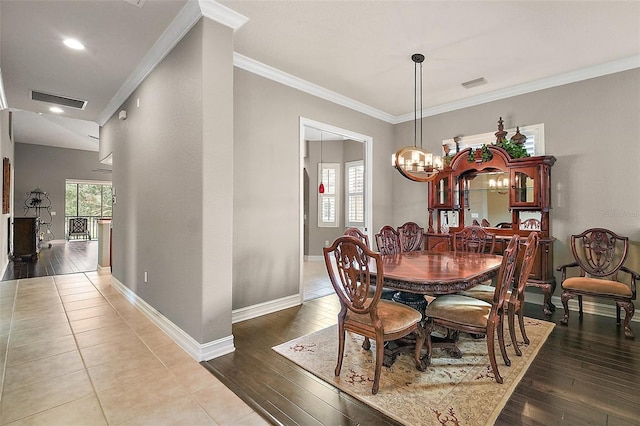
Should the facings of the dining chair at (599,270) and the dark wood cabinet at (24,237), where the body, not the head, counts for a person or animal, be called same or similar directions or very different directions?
very different directions

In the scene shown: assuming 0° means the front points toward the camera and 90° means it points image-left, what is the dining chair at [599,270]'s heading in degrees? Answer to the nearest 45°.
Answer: approximately 0°

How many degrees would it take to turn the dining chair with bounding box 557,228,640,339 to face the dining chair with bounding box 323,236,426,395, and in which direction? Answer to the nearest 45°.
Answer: approximately 45° to its right

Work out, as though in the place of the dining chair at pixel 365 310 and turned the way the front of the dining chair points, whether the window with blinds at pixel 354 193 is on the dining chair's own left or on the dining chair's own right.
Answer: on the dining chair's own left

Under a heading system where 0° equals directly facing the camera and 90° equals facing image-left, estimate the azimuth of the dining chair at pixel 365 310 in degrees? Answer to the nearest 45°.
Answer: approximately 225°

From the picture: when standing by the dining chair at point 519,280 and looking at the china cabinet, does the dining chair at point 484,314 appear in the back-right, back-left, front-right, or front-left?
back-left

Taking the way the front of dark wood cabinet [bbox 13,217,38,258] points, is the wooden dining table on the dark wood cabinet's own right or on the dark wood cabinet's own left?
on the dark wood cabinet's own right

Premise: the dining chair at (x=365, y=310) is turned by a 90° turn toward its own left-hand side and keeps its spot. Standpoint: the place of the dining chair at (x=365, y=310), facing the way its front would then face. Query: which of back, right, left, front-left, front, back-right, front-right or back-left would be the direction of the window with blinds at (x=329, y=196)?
front-right

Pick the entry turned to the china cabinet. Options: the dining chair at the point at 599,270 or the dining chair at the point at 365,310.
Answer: the dining chair at the point at 365,310

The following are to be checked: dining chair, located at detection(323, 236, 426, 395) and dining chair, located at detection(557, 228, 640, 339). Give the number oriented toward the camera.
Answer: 1

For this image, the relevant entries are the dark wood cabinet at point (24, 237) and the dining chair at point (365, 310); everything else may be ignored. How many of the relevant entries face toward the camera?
0

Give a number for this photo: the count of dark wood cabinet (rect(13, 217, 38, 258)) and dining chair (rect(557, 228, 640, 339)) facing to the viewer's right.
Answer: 1

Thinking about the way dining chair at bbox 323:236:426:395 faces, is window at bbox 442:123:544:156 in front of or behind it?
in front

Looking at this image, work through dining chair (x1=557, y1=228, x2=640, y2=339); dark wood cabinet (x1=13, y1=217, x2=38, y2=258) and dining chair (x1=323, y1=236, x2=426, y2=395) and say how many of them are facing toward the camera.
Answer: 1

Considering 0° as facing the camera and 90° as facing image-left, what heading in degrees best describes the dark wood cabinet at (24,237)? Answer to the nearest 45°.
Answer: approximately 270°

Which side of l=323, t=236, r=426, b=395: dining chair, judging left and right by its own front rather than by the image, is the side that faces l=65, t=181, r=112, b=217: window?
left
